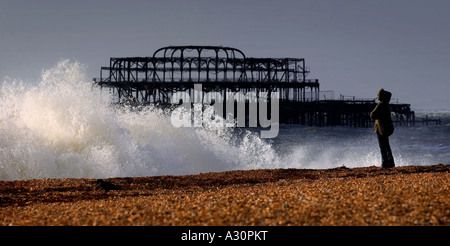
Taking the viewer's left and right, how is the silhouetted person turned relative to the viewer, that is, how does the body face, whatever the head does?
facing to the left of the viewer
